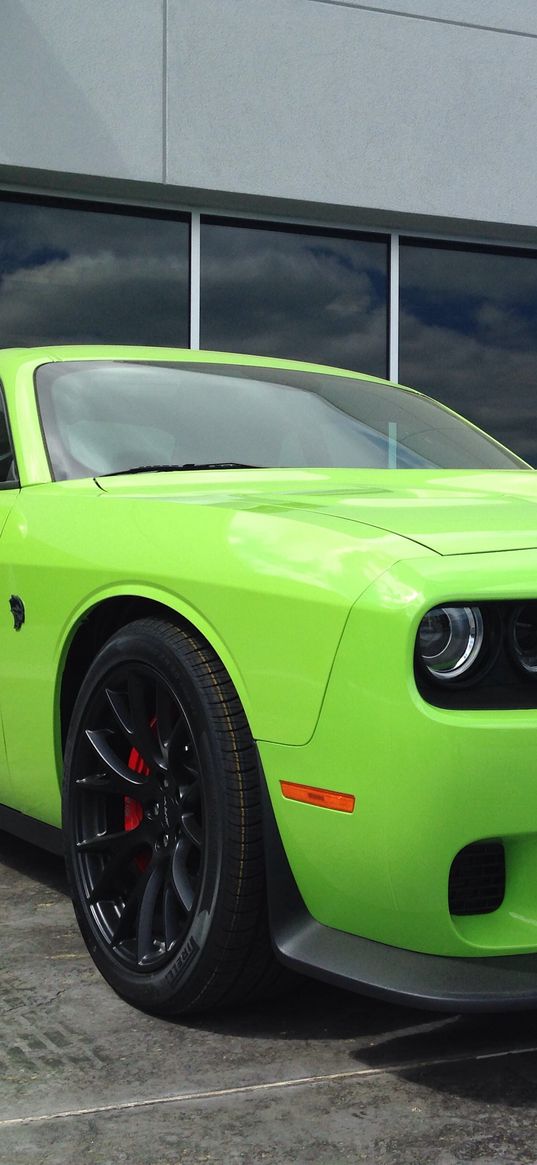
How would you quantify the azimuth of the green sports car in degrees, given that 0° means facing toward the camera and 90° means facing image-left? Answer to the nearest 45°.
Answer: approximately 315°
